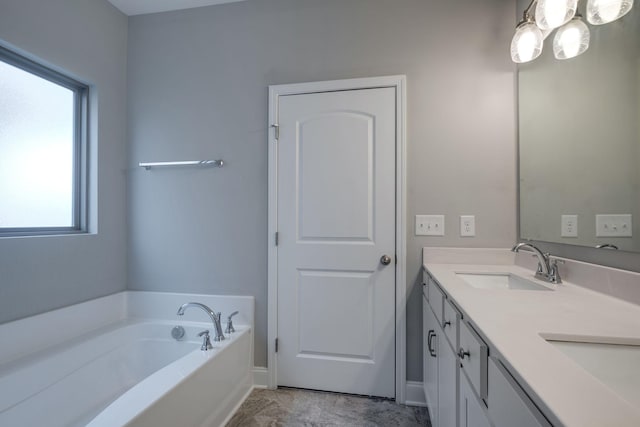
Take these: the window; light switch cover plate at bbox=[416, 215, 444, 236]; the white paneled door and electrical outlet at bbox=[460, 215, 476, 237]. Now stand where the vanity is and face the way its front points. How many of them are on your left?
0

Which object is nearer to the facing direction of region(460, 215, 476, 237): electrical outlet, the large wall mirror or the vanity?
the vanity

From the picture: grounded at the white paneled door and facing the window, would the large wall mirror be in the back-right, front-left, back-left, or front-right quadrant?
back-left

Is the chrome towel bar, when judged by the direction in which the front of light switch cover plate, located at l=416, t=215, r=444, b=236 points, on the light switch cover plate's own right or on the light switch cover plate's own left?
on the light switch cover plate's own right

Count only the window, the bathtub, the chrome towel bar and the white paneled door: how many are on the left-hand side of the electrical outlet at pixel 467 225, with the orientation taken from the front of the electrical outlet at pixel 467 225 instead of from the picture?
0

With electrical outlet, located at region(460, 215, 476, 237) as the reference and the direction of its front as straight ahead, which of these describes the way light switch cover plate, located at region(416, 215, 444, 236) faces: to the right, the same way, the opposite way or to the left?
the same way

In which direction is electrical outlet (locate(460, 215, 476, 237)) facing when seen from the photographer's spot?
facing the viewer

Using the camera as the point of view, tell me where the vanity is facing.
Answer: facing the viewer and to the left of the viewer

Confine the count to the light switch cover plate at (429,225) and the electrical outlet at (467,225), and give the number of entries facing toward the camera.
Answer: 2

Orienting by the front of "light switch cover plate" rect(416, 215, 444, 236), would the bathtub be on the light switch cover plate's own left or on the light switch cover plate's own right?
on the light switch cover plate's own right

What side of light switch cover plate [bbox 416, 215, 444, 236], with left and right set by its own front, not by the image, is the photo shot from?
front

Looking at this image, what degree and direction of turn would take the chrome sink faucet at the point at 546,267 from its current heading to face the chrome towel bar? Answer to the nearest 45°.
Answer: approximately 45° to its right
